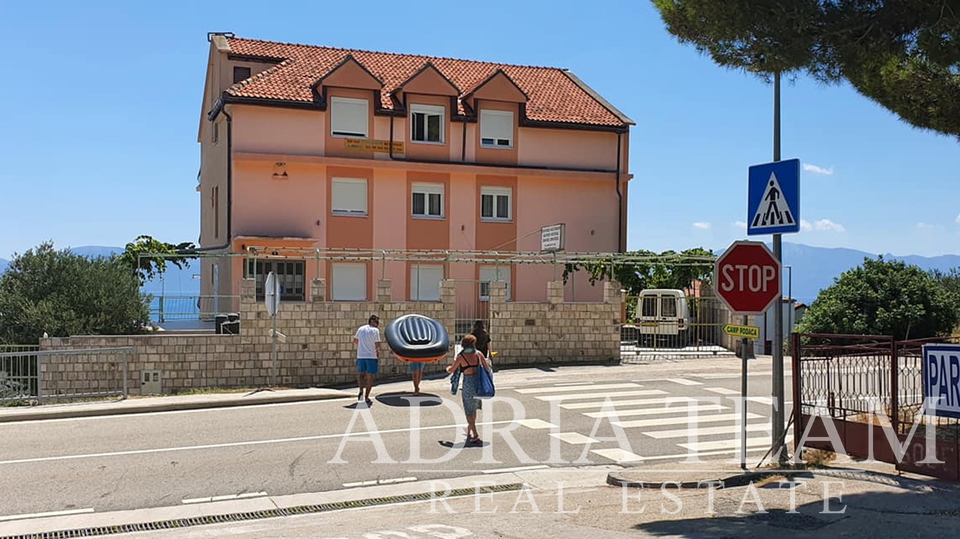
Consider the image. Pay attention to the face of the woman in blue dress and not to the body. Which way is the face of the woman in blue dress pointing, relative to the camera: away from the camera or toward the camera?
away from the camera

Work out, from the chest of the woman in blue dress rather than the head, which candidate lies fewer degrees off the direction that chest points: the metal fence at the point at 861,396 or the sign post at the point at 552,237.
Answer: the sign post

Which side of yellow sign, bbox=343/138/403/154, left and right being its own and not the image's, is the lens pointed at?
front

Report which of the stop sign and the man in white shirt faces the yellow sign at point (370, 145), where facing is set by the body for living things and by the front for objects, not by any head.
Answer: the man in white shirt

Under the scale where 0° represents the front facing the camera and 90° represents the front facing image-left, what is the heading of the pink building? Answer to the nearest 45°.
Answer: approximately 0°

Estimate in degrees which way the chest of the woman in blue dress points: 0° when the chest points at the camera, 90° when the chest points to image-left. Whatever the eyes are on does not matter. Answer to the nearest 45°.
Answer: approximately 180°

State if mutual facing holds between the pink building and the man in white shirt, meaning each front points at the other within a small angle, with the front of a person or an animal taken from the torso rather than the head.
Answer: yes

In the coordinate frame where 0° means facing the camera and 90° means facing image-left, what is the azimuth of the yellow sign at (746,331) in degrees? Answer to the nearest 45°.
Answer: approximately 0°

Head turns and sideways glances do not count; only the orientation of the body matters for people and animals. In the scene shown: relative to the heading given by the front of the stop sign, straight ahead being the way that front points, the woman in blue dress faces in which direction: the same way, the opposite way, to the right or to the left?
the opposite way

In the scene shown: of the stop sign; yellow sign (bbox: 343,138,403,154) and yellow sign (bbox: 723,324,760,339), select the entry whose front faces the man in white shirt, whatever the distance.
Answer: yellow sign (bbox: 343,138,403,154)

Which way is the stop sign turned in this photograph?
toward the camera

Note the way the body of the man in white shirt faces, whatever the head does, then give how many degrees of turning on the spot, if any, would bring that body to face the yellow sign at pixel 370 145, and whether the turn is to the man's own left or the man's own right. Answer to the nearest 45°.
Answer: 0° — they already face it

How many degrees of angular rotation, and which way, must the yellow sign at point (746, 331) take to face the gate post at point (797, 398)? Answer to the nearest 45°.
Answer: approximately 135° to its left

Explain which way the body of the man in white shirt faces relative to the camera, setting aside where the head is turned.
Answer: away from the camera
